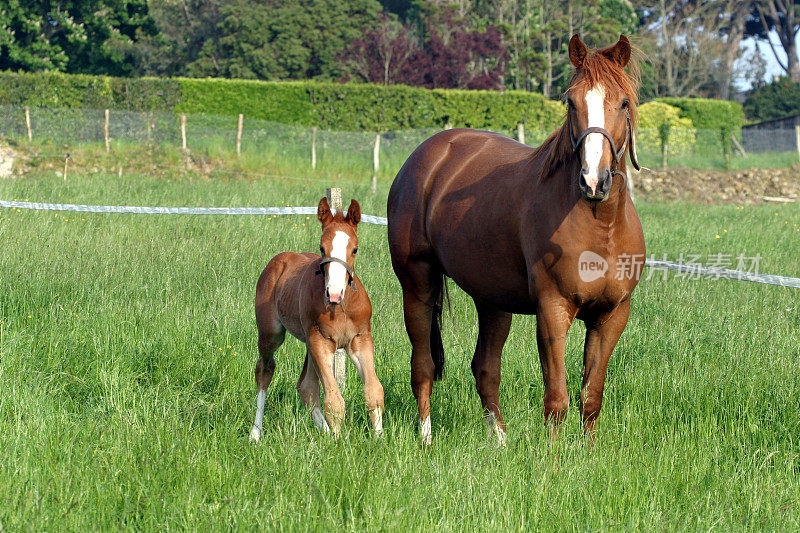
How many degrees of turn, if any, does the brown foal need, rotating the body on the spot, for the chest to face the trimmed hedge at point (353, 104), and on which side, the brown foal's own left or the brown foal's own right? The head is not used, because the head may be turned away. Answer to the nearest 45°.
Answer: approximately 135° to the brown foal's own left

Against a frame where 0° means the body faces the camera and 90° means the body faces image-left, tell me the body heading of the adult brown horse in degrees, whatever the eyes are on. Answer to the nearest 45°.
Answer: approximately 315°

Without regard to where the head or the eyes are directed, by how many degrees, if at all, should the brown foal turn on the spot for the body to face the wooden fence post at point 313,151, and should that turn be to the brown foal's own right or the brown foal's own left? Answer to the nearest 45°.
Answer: approximately 135° to the brown foal's own left

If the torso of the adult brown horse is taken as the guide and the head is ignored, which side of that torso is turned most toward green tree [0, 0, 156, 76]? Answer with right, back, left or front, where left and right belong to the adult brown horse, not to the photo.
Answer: back

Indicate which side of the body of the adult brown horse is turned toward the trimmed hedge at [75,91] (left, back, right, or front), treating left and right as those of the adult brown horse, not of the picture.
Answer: back

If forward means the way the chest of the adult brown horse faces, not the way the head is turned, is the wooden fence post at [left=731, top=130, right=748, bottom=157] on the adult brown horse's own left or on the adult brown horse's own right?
on the adult brown horse's own left

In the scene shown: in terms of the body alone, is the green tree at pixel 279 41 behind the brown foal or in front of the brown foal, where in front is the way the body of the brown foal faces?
behind

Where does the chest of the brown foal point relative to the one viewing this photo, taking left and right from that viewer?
facing the viewer and to the right of the viewer

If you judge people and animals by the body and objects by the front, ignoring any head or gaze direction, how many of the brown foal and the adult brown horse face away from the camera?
0

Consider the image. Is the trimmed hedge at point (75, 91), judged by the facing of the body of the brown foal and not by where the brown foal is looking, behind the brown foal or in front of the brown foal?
behind
